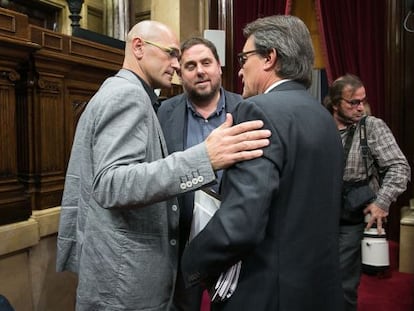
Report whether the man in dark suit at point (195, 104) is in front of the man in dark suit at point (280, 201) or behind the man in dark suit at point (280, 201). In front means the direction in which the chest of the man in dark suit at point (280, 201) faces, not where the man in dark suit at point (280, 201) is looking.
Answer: in front

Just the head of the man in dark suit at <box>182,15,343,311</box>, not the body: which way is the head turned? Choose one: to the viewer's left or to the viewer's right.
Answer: to the viewer's left

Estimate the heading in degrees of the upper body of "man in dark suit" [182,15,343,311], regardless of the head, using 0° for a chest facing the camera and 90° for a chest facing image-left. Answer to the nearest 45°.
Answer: approximately 135°

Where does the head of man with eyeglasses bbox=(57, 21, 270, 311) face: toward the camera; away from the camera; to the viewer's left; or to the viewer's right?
to the viewer's right

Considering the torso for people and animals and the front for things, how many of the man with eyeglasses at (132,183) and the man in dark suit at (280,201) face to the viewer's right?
1

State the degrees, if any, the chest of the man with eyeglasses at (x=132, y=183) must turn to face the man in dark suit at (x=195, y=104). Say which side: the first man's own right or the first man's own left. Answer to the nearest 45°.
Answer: approximately 90° to the first man's own left

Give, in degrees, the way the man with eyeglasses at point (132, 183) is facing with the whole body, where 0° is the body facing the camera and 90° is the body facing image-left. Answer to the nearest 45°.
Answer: approximately 270°

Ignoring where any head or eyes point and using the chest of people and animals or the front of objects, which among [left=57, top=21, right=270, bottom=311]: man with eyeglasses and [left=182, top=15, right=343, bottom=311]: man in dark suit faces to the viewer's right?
the man with eyeglasses

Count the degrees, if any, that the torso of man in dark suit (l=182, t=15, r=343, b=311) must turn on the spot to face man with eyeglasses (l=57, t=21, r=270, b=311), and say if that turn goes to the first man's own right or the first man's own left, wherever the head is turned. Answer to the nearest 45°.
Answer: approximately 45° to the first man's own left
